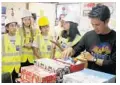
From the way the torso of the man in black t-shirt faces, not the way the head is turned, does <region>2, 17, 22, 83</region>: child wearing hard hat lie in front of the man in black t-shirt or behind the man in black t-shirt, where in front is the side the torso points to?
in front

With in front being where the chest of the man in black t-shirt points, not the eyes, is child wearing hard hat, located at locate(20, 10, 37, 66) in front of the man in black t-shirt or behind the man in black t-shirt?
in front

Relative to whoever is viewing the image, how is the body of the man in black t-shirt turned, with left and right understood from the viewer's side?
facing the viewer and to the left of the viewer

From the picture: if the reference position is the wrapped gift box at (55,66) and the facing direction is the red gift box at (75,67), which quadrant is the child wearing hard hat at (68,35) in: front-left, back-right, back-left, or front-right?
front-left

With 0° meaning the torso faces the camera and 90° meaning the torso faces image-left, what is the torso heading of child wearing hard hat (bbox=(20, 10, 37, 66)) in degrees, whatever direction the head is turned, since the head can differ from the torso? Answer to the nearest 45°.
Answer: approximately 0°

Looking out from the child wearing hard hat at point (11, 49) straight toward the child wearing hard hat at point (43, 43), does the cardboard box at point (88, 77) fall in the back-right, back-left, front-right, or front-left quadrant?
front-right
